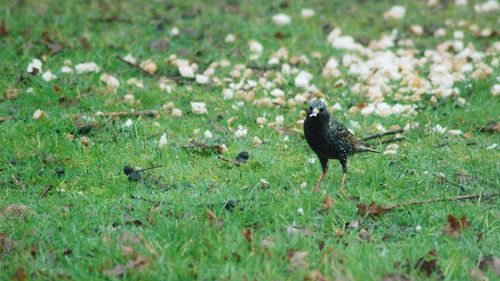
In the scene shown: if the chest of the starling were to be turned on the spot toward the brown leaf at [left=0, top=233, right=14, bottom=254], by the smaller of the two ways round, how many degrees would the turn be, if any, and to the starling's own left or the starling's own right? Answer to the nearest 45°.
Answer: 0° — it already faces it

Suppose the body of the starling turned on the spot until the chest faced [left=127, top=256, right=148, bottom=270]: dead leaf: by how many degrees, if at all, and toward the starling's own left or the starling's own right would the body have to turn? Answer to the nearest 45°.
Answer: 0° — it already faces it

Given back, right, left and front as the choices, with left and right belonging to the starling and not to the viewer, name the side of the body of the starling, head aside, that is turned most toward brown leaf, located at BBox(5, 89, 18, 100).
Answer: right

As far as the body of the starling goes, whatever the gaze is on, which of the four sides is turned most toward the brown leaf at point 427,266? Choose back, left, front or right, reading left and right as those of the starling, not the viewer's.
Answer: left

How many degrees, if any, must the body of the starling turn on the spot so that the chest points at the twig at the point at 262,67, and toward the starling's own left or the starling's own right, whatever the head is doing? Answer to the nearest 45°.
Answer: approximately 135° to the starling's own right

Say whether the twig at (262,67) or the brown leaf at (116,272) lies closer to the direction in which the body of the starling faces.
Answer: the brown leaf

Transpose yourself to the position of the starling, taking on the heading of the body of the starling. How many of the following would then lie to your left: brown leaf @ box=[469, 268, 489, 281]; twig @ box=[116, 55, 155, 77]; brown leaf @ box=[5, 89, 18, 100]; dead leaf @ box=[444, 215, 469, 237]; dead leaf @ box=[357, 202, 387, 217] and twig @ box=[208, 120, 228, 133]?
3

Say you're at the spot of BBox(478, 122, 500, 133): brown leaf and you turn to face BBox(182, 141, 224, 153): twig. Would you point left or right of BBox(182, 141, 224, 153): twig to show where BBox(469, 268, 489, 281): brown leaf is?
left

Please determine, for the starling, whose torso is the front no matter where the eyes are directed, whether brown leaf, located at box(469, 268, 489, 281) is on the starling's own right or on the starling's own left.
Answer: on the starling's own left

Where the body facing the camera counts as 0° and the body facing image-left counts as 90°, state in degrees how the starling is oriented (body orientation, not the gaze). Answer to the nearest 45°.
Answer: approximately 45°

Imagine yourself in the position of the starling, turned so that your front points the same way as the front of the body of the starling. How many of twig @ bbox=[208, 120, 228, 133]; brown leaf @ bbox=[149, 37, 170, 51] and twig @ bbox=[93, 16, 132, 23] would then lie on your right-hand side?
3

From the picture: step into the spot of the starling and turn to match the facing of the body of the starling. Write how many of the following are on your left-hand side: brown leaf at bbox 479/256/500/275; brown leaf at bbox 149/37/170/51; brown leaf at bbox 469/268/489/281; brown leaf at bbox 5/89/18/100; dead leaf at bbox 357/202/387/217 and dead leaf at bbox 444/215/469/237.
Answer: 4

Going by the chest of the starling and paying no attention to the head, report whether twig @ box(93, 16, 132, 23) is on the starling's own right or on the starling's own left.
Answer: on the starling's own right

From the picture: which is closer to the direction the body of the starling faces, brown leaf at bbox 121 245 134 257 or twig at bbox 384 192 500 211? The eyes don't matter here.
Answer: the brown leaf
